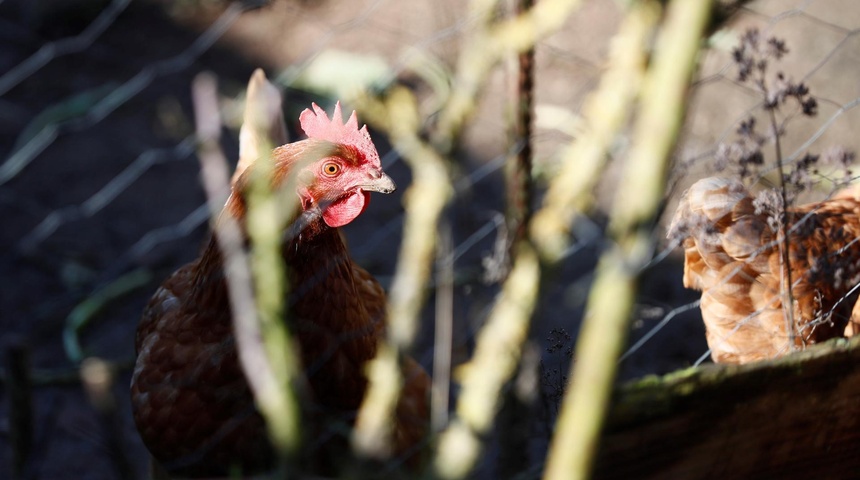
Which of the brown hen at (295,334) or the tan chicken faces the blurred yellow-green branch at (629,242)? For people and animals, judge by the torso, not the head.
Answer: the brown hen

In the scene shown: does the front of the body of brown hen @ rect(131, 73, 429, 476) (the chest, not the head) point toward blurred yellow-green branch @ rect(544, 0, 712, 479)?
yes

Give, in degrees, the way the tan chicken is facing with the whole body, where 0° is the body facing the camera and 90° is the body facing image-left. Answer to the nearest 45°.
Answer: approximately 270°

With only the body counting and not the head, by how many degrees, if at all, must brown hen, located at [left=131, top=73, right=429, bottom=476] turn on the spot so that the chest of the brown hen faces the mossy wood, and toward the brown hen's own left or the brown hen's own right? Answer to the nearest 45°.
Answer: approximately 45° to the brown hen's own left
